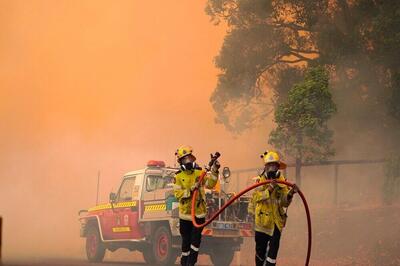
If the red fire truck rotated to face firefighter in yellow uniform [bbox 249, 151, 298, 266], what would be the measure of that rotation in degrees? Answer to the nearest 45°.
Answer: approximately 135° to its left

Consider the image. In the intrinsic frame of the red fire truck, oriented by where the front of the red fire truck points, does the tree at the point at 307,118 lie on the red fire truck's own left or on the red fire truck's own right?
on the red fire truck's own right

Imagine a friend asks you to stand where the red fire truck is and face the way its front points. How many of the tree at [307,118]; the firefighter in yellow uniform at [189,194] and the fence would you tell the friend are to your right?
2

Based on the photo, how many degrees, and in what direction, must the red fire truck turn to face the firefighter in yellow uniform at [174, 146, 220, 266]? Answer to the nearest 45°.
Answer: approximately 135° to its left
